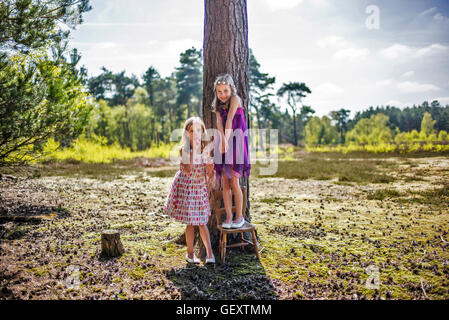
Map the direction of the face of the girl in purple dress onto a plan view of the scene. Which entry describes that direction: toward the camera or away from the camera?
toward the camera

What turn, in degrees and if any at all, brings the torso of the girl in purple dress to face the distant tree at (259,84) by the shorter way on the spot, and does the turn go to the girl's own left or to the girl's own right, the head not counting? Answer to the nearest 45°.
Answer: approximately 135° to the girl's own right

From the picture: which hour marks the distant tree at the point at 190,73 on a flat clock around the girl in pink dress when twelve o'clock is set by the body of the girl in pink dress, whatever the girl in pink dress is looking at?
The distant tree is roughly at 6 o'clock from the girl in pink dress.

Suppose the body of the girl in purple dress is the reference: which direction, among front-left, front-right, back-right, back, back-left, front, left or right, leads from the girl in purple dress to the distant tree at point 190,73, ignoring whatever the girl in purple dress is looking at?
back-right

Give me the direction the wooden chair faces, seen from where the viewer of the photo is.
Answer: facing the viewer and to the right of the viewer

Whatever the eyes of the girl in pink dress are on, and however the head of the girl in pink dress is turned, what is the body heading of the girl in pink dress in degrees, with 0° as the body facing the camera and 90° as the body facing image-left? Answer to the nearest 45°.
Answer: approximately 0°

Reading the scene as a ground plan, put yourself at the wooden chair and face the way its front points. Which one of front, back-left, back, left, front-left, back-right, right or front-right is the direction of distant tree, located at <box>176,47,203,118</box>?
back-left

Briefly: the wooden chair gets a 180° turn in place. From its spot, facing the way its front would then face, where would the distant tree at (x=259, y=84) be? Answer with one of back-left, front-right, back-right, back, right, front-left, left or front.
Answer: front-right

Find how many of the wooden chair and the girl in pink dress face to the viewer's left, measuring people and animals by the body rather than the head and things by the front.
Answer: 0

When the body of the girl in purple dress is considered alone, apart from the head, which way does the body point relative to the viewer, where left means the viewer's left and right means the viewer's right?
facing the viewer and to the left of the viewer

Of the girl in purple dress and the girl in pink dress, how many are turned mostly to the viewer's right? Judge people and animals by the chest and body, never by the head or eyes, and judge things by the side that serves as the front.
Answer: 0

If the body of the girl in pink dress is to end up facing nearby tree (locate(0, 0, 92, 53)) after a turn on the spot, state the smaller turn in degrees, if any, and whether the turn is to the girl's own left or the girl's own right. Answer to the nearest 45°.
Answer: approximately 135° to the girl's own right

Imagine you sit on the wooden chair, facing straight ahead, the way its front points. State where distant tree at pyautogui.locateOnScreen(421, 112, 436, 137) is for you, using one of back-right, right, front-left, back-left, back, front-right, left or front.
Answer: left
